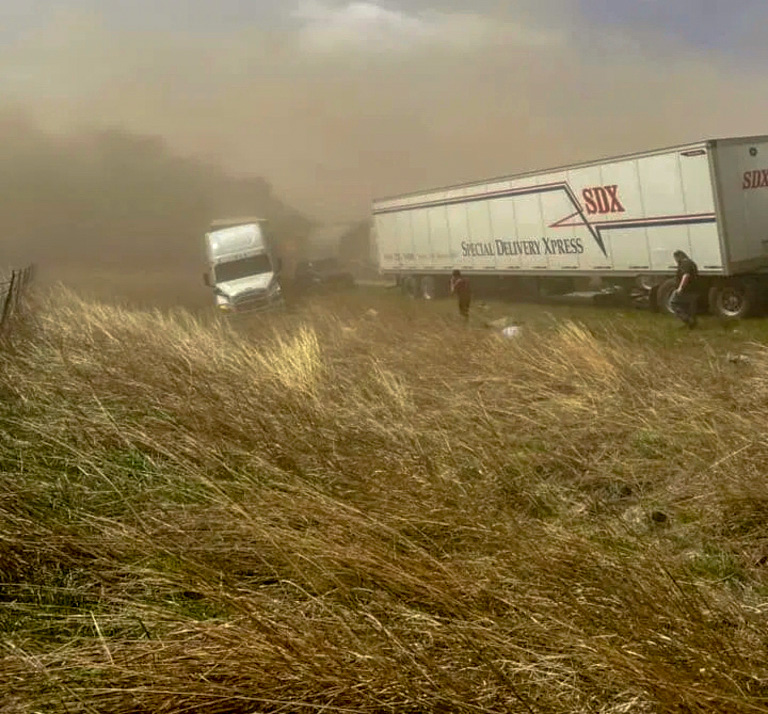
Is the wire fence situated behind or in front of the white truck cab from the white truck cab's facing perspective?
in front

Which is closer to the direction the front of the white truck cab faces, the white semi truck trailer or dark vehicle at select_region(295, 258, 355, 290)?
the white semi truck trailer

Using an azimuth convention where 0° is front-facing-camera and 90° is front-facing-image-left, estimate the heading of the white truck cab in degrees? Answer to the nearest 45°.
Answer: approximately 0°

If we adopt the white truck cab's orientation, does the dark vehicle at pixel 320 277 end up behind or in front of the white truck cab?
behind
